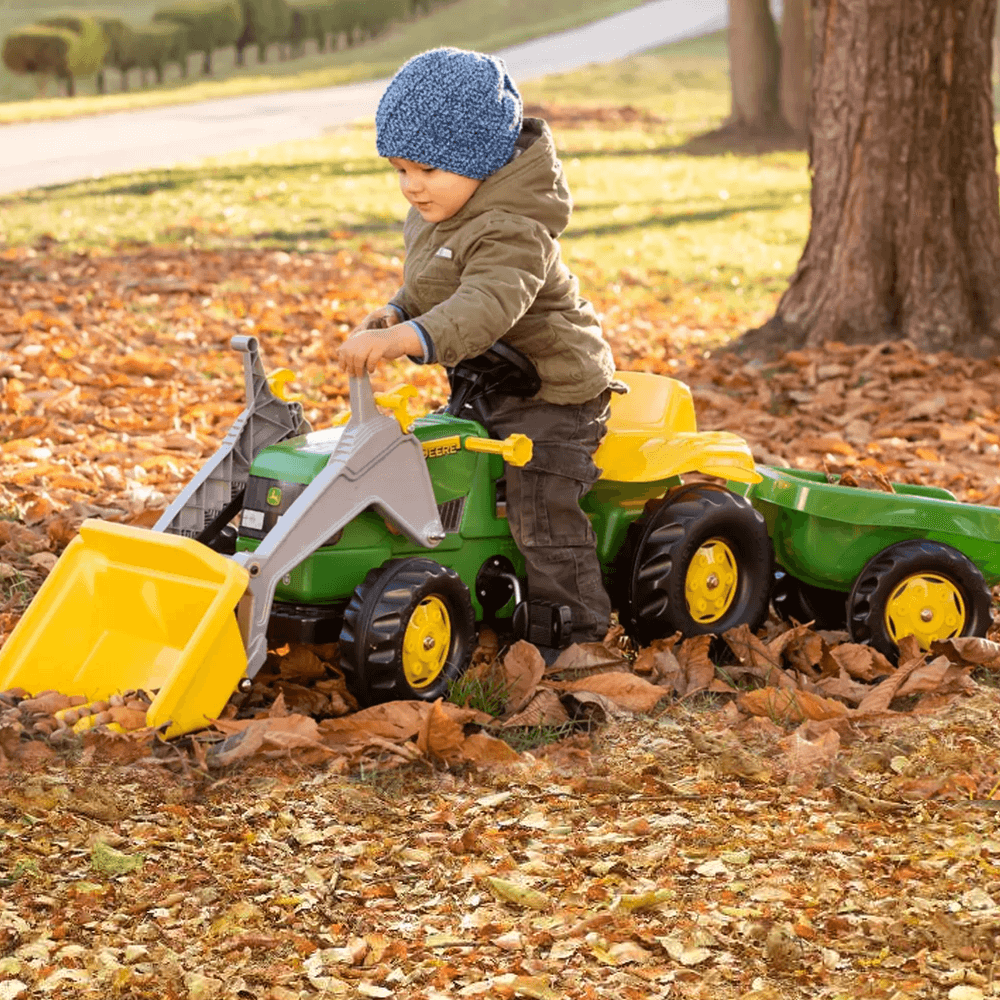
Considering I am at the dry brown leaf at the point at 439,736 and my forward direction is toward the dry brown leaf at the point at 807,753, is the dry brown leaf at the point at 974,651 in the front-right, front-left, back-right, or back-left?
front-left

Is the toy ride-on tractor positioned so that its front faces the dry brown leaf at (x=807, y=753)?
no

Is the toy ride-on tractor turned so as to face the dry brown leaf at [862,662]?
no

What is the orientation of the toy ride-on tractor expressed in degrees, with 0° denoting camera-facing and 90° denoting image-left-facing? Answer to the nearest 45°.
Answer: approximately 45°

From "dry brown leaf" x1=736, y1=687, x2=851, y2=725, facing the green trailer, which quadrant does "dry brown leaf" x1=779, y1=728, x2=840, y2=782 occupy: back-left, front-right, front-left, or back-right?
back-right

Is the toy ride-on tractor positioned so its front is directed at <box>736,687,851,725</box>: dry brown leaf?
no

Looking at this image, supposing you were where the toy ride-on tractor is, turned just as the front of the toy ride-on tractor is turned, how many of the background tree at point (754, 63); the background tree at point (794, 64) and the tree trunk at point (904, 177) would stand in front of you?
0

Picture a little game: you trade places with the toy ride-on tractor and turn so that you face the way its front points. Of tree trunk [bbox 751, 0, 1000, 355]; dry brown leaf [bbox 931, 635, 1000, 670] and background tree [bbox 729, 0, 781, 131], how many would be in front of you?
0

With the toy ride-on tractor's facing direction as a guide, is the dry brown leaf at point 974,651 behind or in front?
behind

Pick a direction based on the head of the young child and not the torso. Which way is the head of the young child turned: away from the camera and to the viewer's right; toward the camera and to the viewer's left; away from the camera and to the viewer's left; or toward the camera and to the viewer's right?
toward the camera and to the viewer's left
